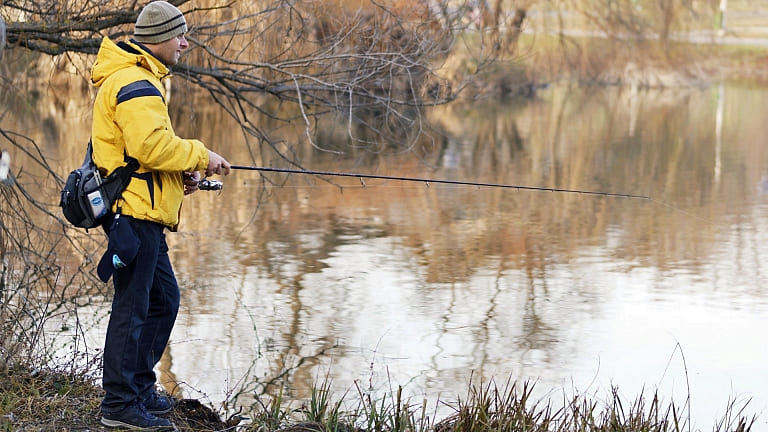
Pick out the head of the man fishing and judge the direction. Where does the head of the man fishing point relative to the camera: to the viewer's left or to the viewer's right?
to the viewer's right

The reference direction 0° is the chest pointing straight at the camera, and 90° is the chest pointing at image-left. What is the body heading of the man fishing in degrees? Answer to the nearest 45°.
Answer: approximately 270°
